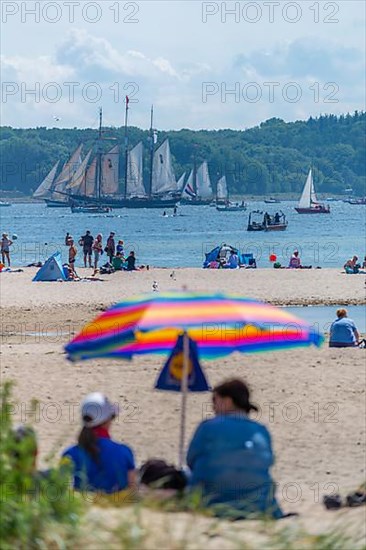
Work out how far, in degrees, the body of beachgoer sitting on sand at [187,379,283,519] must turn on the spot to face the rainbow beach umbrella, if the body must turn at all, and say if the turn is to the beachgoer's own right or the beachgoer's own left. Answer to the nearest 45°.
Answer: approximately 45° to the beachgoer's own left

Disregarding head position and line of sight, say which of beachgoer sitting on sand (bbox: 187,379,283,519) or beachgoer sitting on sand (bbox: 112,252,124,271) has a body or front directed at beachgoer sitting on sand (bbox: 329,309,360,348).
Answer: beachgoer sitting on sand (bbox: 187,379,283,519)

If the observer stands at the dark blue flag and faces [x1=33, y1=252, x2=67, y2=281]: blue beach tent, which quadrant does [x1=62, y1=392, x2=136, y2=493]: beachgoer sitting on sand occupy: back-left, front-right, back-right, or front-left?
back-left

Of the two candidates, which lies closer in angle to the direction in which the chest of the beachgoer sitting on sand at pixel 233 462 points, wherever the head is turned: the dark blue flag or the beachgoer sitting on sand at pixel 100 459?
the dark blue flag

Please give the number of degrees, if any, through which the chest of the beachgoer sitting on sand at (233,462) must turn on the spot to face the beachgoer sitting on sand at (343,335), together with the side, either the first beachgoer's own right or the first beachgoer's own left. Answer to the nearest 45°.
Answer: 0° — they already face them

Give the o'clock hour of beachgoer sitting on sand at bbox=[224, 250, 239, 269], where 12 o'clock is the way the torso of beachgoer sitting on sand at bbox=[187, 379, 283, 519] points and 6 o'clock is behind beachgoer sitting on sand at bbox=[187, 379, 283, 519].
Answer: beachgoer sitting on sand at bbox=[224, 250, 239, 269] is roughly at 12 o'clock from beachgoer sitting on sand at bbox=[187, 379, 283, 519].

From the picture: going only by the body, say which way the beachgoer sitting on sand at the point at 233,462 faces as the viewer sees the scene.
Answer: away from the camera
